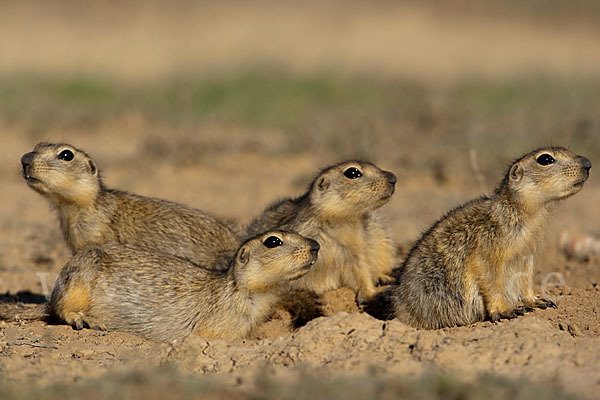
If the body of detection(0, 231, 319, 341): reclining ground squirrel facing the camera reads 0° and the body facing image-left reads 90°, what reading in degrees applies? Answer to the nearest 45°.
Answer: approximately 270°

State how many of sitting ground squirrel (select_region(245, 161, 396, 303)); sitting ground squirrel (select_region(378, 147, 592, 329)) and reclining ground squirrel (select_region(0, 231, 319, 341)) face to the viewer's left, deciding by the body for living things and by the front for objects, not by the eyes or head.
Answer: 0

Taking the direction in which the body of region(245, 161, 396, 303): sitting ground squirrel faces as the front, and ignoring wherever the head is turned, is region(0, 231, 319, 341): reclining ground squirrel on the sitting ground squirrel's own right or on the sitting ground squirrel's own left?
on the sitting ground squirrel's own right

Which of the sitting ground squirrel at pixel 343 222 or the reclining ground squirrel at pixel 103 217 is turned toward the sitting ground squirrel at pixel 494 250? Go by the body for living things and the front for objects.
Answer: the sitting ground squirrel at pixel 343 222

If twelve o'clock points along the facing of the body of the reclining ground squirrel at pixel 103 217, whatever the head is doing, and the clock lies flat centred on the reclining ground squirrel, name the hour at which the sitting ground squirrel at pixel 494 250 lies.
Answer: The sitting ground squirrel is roughly at 7 o'clock from the reclining ground squirrel.

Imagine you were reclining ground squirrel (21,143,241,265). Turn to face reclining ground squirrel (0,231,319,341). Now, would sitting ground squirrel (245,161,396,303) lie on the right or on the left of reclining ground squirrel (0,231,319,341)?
left

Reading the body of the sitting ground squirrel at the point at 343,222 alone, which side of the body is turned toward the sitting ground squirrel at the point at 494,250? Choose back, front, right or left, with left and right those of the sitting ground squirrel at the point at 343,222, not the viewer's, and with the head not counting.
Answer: front

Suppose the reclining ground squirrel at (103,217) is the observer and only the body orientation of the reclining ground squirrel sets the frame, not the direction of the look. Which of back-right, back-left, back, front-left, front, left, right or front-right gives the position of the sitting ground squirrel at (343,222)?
back

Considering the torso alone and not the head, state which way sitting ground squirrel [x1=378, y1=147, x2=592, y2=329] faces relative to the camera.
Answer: to the viewer's right

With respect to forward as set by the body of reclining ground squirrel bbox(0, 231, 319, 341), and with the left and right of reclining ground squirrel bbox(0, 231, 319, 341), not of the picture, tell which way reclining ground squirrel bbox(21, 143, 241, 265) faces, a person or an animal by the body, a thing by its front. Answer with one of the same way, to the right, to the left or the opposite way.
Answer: the opposite way

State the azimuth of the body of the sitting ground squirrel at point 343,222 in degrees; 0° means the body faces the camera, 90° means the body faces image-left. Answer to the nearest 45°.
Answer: approximately 315°

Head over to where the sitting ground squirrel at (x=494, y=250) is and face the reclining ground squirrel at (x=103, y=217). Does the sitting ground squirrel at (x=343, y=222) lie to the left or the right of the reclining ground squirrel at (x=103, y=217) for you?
right

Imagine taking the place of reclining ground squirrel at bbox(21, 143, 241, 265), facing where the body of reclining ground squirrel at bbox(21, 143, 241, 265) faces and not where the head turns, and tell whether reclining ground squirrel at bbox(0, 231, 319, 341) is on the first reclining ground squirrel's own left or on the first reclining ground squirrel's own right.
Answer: on the first reclining ground squirrel's own left

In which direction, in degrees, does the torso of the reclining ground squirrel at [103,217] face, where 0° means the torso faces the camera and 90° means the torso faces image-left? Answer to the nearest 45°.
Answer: approximately 90°

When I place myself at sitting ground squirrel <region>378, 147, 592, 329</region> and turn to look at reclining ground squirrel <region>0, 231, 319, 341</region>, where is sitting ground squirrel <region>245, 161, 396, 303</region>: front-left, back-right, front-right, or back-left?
front-right

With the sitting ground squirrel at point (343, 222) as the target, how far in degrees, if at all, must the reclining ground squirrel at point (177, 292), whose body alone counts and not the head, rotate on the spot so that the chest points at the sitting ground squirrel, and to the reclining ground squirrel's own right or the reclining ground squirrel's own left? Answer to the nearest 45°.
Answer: approximately 45° to the reclining ground squirrel's own left
